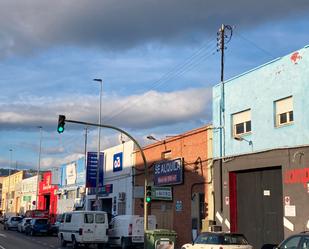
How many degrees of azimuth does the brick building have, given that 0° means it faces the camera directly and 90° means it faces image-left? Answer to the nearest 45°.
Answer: approximately 45°

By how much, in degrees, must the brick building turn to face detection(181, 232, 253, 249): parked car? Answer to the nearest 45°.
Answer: approximately 45° to its left

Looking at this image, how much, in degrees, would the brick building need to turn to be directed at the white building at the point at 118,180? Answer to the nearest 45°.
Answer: approximately 90° to its right

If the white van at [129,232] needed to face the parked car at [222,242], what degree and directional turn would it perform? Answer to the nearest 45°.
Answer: approximately 135° to its left
